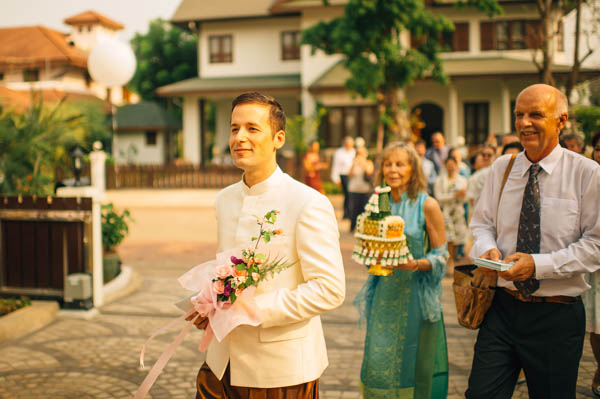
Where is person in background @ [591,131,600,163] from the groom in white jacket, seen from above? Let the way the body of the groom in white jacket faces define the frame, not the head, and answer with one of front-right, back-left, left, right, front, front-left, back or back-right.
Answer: back

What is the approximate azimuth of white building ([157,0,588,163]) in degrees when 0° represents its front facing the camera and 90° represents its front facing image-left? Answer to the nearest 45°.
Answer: approximately 0°

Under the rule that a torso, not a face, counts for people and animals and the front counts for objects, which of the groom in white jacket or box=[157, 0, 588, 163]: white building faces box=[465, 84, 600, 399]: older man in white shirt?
the white building

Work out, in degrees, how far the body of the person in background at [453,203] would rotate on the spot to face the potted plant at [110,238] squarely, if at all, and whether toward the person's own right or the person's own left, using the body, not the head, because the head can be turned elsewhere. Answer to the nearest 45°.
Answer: approximately 45° to the person's own right

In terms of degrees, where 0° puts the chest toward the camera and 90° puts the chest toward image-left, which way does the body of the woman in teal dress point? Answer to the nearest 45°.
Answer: approximately 45°

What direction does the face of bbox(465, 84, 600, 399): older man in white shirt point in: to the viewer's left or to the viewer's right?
to the viewer's left

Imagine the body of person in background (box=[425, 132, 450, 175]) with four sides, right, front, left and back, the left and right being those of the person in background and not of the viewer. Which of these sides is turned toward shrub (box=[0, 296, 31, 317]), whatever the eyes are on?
front

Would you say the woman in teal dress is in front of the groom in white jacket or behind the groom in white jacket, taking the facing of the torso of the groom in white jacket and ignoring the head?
behind

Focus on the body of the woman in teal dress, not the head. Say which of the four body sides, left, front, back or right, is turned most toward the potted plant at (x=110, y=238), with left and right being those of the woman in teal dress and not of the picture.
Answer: right

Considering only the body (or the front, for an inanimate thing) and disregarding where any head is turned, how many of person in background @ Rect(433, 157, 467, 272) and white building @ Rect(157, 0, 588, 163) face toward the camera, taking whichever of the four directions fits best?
2

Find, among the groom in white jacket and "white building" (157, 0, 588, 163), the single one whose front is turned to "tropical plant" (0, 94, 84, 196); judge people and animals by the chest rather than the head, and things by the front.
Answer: the white building

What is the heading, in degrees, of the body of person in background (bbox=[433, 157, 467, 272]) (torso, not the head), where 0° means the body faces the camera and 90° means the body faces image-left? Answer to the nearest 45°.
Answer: approximately 0°

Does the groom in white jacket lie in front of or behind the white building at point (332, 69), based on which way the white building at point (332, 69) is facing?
in front

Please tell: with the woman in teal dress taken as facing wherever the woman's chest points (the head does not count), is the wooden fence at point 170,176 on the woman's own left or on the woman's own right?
on the woman's own right

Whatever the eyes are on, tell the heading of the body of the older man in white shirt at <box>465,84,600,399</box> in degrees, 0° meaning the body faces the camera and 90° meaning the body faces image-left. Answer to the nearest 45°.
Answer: approximately 45°

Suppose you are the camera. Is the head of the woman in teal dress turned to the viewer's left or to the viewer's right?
to the viewer's left

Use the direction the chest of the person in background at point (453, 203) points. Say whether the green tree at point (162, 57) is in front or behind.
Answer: behind

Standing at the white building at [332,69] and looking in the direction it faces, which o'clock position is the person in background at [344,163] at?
The person in background is roughly at 12 o'clock from the white building.

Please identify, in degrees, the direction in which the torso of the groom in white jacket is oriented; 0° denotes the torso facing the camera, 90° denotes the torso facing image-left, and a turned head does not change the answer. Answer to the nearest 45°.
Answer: approximately 45°
